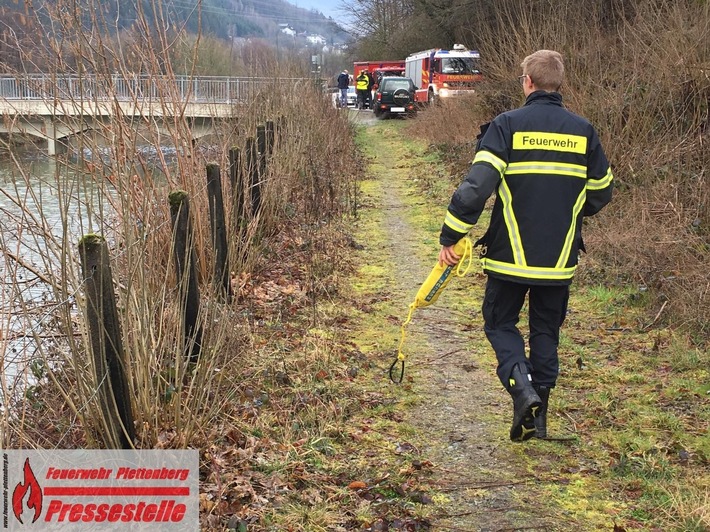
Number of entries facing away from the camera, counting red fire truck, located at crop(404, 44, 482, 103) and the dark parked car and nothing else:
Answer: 1

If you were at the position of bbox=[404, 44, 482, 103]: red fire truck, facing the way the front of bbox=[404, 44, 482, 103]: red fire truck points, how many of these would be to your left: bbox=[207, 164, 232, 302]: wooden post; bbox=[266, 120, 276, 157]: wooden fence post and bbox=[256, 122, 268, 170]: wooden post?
0

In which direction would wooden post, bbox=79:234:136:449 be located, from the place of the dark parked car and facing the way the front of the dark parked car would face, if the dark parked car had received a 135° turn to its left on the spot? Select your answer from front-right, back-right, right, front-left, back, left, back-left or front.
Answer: front-left

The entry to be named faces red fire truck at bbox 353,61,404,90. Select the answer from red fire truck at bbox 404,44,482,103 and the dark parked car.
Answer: the dark parked car

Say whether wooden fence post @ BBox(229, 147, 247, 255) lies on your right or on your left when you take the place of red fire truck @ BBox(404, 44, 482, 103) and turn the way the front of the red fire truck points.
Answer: on your right

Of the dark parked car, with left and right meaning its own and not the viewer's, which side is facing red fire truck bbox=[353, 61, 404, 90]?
front

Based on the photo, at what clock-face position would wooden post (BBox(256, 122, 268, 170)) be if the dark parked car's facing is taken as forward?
The wooden post is roughly at 6 o'clock from the dark parked car.

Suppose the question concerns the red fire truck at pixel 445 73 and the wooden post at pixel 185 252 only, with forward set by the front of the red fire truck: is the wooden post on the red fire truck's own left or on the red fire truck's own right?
on the red fire truck's own right

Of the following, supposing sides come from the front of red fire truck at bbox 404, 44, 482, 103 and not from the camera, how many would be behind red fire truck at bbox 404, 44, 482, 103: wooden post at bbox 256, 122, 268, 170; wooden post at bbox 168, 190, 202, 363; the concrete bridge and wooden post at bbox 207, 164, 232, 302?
0

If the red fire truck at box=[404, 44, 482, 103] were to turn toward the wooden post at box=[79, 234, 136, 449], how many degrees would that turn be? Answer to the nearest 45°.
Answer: approximately 45° to its right

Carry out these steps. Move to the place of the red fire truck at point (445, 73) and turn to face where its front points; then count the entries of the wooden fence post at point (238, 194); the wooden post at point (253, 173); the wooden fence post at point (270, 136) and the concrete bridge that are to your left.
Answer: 0

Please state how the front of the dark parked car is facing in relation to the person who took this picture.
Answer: facing away from the viewer

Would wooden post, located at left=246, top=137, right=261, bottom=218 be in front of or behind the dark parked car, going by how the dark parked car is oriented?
behind

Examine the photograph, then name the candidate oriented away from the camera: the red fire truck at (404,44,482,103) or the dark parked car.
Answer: the dark parked car

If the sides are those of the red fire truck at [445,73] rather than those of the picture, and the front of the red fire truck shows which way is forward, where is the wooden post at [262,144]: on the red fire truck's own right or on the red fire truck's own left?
on the red fire truck's own right

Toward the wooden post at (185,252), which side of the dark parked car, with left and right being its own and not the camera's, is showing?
back

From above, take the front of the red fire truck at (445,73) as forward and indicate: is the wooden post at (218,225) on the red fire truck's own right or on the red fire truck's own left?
on the red fire truck's own right
